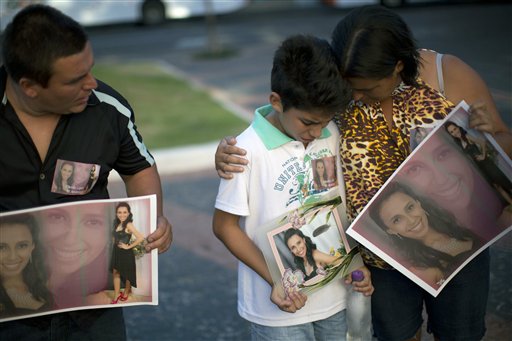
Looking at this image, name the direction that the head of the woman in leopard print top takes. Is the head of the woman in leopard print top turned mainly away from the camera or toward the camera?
toward the camera

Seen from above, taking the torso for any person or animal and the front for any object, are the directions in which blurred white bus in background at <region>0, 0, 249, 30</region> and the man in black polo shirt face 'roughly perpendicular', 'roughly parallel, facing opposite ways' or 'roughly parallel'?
roughly perpendicular

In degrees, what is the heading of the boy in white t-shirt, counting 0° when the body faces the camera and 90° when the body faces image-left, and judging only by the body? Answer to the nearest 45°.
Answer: approximately 315°

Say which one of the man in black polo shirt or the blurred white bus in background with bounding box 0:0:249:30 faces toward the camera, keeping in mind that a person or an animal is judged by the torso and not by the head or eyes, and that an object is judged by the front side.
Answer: the man in black polo shirt

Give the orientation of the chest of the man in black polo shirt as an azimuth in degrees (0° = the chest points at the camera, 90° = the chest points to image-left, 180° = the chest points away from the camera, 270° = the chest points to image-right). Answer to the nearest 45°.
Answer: approximately 0°

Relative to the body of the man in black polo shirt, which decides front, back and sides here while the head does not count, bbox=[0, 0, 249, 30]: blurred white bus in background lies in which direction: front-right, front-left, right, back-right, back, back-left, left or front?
back

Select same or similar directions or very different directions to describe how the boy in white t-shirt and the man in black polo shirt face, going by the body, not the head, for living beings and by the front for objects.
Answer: same or similar directions

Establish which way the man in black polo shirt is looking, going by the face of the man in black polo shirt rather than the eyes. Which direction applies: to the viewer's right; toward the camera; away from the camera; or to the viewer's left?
to the viewer's right
